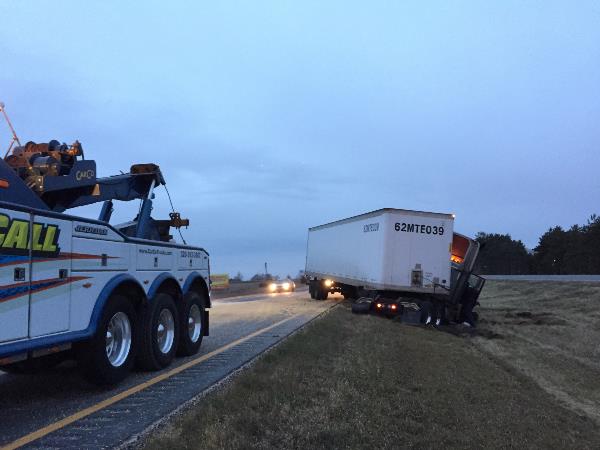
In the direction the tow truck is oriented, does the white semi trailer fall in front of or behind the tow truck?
behind

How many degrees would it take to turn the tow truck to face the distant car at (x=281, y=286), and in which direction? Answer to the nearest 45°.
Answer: approximately 135° to its right

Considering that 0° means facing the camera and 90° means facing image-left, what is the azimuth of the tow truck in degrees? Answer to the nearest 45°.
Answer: approximately 45°
